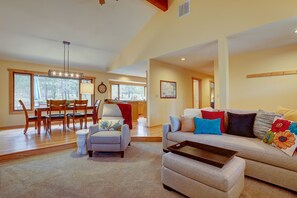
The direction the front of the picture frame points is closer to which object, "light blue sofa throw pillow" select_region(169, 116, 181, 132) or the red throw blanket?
the light blue sofa throw pillow

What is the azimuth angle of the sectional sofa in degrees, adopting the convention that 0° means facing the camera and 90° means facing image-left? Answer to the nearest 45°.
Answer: approximately 45°
